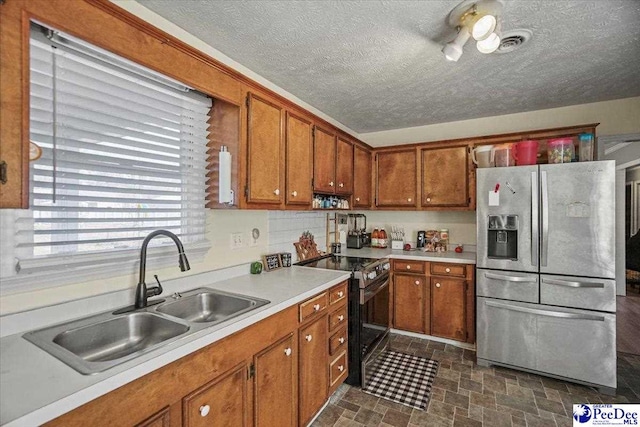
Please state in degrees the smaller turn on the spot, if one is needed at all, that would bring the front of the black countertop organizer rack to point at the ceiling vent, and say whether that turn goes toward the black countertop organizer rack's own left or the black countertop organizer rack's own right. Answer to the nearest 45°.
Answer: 0° — it already faces it

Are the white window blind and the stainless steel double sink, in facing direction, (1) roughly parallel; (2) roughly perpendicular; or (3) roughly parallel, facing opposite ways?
roughly parallel

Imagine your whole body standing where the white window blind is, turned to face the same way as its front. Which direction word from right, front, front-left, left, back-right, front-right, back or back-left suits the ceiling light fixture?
front

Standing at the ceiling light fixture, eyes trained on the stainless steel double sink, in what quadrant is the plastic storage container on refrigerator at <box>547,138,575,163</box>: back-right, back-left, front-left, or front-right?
back-right

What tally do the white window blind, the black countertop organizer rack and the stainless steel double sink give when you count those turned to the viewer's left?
0

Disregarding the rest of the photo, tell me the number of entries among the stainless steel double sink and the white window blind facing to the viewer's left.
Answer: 0

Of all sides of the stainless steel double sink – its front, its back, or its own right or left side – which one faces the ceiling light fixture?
front

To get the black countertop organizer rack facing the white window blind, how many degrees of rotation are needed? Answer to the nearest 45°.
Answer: approximately 90° to its right

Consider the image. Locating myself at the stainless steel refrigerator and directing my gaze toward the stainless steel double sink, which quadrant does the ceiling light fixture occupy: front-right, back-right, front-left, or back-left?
front-left

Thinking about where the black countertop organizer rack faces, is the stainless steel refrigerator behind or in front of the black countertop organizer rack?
in front

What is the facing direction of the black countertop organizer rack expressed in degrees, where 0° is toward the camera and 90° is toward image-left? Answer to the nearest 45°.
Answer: approximately 315°
